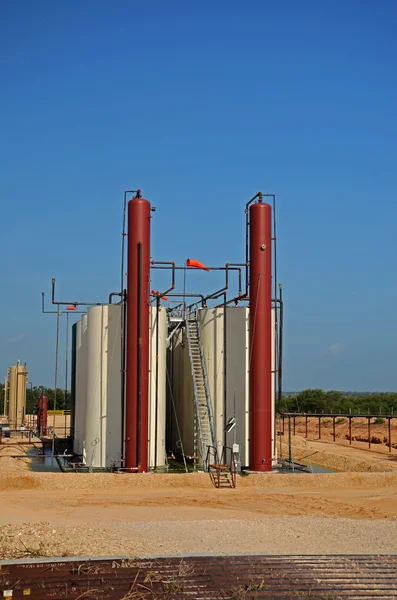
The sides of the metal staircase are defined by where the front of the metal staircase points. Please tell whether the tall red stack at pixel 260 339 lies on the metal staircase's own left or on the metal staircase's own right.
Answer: on the metal staircase's own left

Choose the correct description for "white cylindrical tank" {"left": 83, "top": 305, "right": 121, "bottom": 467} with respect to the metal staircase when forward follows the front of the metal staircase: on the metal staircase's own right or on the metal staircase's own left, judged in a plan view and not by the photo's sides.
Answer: on the metal staircase's own right

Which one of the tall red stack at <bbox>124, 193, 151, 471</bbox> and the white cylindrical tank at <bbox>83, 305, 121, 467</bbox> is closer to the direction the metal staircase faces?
the tall red stack

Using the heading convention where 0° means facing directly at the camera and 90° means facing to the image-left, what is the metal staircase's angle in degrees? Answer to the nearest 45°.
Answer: approximately 0°

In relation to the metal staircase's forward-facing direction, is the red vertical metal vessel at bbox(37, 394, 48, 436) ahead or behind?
behind

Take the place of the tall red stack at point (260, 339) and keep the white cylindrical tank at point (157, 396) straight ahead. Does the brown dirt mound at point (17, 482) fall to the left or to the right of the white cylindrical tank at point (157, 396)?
left

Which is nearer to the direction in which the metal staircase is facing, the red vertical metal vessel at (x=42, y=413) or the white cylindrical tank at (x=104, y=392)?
the white cylindrical tank

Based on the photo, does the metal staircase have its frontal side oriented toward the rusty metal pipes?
yes
